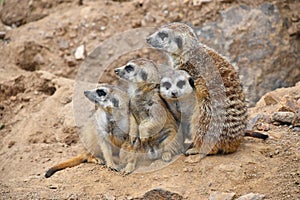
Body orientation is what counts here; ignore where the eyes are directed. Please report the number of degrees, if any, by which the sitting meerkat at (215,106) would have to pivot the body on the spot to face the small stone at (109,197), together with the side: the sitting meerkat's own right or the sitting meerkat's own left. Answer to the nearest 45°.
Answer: approximately 45° to the sitting meerkat's own left

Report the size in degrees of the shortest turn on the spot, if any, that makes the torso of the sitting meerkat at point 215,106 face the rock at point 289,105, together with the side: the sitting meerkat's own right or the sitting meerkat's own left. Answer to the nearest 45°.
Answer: approximately 135° to the sitting meerkat's own right

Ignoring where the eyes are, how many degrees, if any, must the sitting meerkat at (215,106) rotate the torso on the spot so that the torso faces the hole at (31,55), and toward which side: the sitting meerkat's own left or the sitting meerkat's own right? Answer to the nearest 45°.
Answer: approximately 45° to the sitting meerkat's own right

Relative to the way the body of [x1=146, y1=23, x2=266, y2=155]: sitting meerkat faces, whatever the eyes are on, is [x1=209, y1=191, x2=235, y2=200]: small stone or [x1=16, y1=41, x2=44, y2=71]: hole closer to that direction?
the hole

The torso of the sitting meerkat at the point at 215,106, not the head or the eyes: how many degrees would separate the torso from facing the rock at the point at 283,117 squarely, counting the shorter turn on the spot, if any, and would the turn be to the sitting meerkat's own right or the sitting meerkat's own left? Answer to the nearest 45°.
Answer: approximately 135° to the sitting meerkat's own right

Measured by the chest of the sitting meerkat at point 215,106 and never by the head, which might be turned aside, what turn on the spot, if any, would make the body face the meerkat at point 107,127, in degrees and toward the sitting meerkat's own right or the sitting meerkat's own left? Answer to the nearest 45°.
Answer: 0° — it already faces it

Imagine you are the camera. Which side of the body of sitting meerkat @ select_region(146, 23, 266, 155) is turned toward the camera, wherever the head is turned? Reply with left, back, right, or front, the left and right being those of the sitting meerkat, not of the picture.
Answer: left
